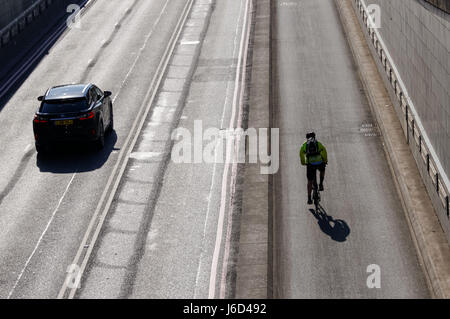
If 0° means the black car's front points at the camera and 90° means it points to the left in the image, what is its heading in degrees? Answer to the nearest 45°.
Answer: approximately 180°

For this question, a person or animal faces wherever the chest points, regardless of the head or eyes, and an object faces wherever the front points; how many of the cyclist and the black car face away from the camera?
2

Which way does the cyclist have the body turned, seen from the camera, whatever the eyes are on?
away from the camera

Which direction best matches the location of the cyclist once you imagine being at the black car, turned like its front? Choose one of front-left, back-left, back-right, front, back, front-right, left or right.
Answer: back-right

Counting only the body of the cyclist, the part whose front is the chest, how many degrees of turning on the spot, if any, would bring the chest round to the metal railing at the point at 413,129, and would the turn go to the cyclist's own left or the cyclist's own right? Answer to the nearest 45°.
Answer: approximately 45° to the cyclist's own right

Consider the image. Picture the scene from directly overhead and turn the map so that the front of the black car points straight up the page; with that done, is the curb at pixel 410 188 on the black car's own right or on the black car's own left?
on the black car's own right

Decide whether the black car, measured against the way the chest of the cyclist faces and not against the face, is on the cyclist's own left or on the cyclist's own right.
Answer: on the cyclist's own left
